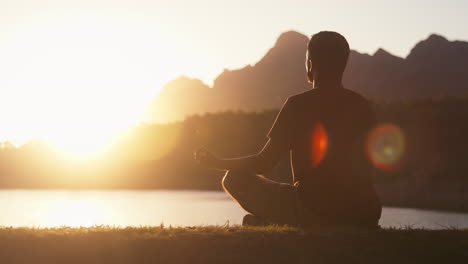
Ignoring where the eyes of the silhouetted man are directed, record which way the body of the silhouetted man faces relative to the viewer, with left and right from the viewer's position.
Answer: facing away from the viewer and to the left of the viewer

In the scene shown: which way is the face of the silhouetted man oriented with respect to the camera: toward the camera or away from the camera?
away from the camera
